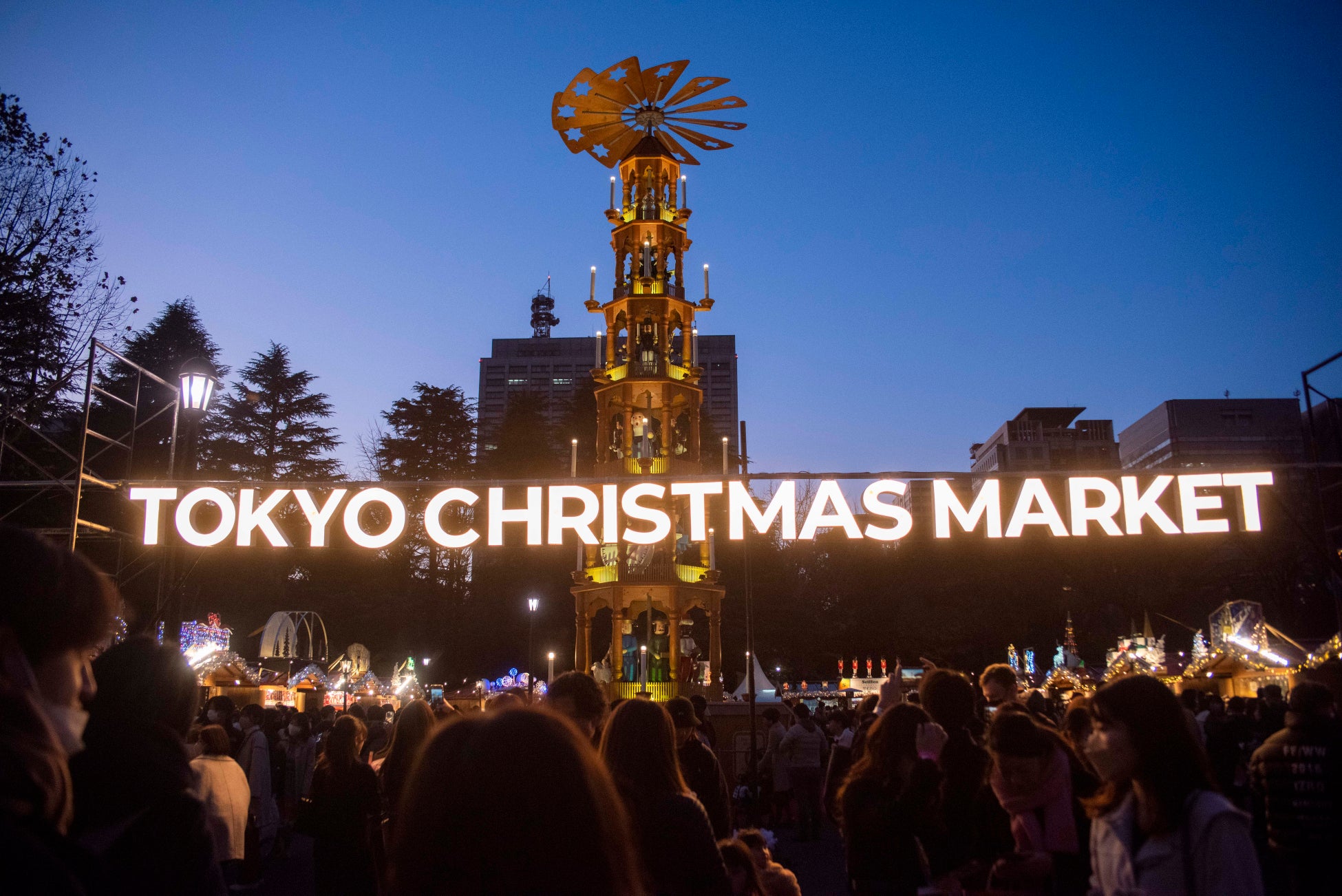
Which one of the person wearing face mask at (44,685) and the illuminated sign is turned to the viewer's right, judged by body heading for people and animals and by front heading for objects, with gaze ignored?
the person wearing face mask

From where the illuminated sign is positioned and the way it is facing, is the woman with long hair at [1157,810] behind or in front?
in front

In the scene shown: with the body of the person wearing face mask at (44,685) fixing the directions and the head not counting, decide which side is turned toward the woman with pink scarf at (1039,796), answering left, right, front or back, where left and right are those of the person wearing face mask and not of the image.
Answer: front

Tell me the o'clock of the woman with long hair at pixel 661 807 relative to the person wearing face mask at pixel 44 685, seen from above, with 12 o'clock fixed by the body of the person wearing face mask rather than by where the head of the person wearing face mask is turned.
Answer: The woman with long hair is roughly at 11 o'clock from the person wearing face mask.

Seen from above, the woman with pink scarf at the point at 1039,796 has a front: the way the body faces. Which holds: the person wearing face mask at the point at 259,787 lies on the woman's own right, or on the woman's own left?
on the woman's own right

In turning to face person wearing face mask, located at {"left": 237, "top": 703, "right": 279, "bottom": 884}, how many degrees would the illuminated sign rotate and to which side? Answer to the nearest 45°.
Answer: approximately 45° to its right

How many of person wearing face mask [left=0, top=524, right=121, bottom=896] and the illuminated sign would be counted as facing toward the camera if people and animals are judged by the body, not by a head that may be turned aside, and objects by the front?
1

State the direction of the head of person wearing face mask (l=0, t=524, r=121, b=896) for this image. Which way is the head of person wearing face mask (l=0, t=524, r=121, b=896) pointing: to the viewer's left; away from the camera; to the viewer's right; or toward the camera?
to the viewer's right

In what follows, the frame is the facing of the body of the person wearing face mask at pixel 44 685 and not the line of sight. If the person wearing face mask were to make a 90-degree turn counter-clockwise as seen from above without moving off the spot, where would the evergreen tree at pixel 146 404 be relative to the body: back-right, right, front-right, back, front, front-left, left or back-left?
front

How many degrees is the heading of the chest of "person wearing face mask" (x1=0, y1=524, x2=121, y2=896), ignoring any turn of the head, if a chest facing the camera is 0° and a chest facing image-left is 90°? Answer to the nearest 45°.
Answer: approximately 270°

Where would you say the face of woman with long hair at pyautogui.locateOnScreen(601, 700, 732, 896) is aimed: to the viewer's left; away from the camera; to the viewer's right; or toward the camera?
away from the camera

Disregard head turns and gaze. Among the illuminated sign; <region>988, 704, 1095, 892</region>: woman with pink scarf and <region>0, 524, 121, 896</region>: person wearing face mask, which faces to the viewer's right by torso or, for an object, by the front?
the person wearing face mask

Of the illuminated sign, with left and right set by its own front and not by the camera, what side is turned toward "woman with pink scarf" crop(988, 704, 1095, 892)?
front

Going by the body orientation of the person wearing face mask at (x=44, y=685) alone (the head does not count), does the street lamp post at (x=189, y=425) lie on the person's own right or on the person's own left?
on the person's own left
